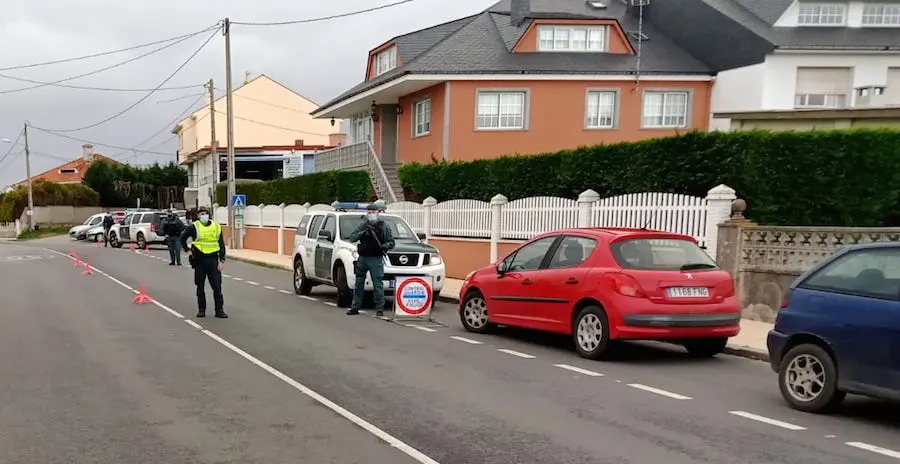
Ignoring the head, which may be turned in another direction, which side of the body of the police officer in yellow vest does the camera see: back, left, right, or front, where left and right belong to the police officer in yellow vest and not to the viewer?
front

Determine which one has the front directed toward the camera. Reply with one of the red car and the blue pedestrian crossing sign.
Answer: the blue pedestrian crossing sign

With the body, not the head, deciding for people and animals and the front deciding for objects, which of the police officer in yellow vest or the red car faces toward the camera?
the police officer in yellow vest

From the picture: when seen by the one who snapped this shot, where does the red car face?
facing away from the viewer and to the left of the viewer

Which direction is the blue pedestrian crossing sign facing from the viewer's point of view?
toward the camera

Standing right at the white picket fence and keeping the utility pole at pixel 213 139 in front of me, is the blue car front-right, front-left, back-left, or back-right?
back-left

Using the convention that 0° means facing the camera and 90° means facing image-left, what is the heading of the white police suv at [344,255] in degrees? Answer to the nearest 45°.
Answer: approximately 315°

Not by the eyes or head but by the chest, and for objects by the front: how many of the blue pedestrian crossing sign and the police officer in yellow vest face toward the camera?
2

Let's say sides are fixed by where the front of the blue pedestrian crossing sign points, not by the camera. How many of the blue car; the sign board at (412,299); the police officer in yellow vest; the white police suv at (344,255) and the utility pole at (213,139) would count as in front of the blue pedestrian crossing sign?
4
